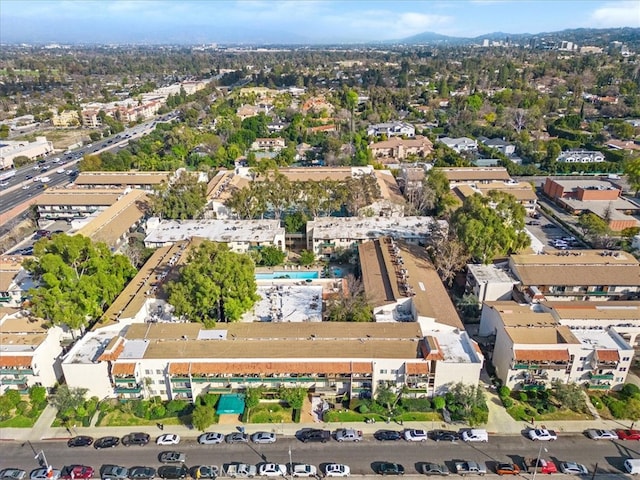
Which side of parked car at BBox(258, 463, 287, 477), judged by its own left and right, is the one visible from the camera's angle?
right

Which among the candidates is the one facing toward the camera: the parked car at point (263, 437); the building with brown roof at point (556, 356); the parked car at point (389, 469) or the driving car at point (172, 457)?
the building with brown roof

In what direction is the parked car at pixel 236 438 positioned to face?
to the viewer's left

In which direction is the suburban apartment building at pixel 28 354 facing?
toward the camera

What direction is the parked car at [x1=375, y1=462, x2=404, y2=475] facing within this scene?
to the viewer's right

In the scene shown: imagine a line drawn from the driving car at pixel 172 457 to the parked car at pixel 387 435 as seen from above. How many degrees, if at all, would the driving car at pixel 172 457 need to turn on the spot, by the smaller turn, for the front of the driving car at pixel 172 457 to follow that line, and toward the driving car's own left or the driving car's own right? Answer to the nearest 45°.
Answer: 0° — it already faces it

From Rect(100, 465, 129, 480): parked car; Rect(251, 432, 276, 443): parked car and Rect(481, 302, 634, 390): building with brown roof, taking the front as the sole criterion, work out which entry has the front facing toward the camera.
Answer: the building with brown roof

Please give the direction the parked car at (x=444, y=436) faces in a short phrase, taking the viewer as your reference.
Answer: facing to the left of the viewer

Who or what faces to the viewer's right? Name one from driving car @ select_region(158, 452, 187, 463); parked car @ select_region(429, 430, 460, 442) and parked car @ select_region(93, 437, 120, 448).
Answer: driving car @ select_region(158, 452, 187, 463)

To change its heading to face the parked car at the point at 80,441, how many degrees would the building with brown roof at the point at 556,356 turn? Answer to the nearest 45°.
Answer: approximately 45° to its right

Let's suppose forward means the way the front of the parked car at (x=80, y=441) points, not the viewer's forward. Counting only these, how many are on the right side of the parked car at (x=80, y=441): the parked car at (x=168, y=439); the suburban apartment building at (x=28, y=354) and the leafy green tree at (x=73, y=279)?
2

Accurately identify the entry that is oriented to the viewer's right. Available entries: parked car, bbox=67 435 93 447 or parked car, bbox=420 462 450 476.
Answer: parked car, bbox=420 462 450 476

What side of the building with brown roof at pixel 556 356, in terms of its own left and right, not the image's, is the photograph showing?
front

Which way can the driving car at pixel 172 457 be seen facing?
to the viewer's right

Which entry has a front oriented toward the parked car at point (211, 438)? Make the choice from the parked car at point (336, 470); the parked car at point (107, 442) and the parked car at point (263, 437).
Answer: the parked car at point (263, 437)

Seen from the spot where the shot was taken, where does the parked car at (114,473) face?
facing to the right of the viewer

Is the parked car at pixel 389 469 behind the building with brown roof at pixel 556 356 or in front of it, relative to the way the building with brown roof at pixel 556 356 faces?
in front

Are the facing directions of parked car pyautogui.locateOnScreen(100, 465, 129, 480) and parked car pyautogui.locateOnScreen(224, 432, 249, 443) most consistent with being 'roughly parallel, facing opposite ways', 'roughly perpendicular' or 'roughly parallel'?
roughly parallel, facing opposite ways

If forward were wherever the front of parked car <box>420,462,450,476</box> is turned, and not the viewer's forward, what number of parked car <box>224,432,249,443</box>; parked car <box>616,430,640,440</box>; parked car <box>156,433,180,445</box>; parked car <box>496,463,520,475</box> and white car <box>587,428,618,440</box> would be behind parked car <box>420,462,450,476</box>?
2

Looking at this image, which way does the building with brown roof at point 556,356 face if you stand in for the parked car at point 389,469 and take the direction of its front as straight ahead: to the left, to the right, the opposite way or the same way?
to the right

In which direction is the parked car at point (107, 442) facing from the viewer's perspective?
to the viewer's left

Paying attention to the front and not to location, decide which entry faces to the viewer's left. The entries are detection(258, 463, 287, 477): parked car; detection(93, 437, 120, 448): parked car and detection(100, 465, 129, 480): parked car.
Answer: detection(93, 437, 120, 448): parked car

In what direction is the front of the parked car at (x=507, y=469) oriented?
to the viewer's right
